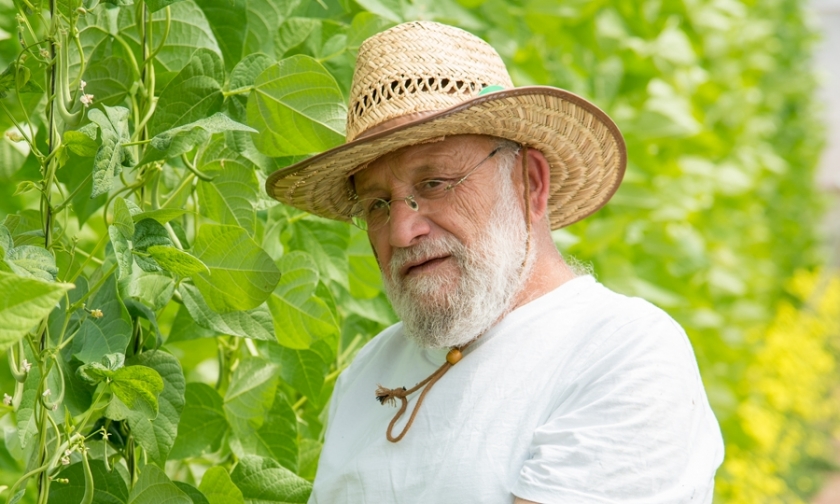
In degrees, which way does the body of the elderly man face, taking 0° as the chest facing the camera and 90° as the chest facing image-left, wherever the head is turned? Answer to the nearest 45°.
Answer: approximately 45°
